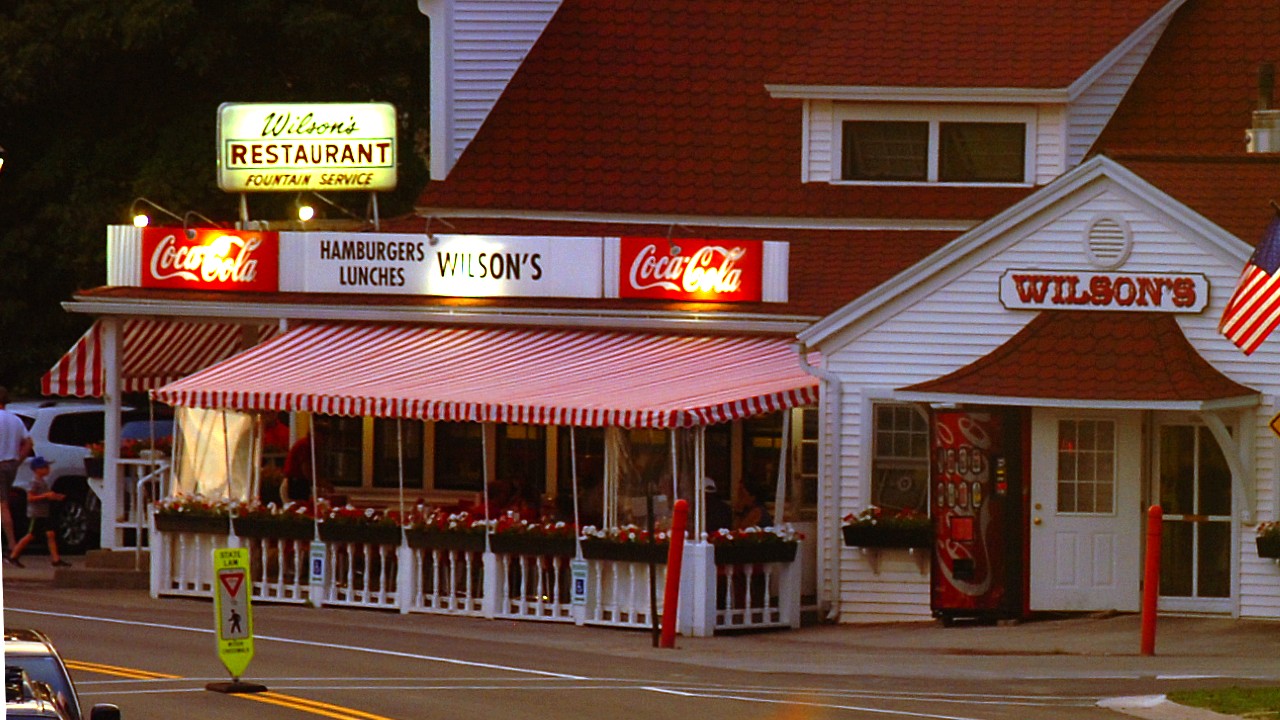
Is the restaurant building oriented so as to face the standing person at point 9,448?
no

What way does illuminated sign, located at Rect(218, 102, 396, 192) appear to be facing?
toward the camera

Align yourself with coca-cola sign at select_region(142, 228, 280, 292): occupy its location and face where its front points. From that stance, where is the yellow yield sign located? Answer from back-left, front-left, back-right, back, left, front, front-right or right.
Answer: front

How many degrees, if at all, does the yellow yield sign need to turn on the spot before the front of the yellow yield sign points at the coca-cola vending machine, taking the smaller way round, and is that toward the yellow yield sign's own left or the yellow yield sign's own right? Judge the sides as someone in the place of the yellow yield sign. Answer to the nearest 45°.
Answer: approximately 135° to the yellow yield sign's own left

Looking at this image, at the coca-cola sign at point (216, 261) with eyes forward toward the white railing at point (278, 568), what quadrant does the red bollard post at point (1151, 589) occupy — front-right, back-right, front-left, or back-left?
front-left

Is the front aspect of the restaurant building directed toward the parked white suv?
no

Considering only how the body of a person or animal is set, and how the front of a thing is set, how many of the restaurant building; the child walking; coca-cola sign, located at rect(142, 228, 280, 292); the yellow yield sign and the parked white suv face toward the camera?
3

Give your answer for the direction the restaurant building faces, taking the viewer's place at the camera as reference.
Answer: facing the viewer

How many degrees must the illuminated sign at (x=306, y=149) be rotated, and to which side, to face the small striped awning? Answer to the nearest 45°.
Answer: approximately 135° to its right
